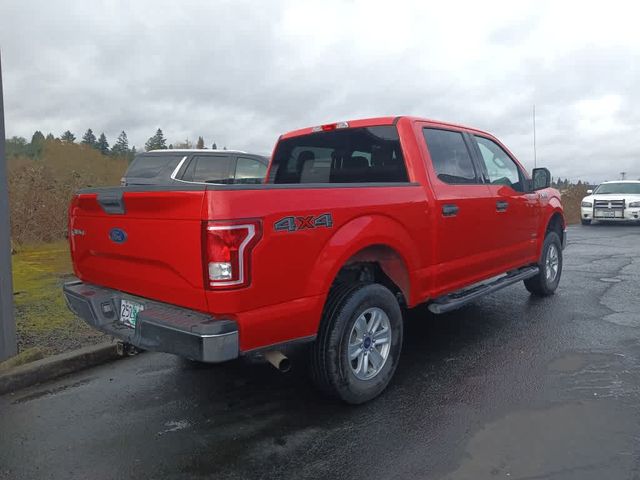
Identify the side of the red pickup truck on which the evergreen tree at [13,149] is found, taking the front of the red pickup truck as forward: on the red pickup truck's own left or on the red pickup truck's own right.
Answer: on the red pickup truck's own left

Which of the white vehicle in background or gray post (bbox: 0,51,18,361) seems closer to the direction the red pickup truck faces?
the white vehicle in background

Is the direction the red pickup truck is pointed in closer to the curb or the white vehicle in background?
the white vehicle in background

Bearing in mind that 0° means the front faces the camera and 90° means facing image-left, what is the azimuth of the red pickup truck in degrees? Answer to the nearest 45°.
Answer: approximately 225°

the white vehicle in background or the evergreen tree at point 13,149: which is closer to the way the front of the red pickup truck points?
the white vehicle in background

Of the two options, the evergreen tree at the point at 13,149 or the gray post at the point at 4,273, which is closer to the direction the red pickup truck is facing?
the evergreen tree

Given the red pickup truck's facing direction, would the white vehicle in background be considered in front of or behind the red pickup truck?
in front

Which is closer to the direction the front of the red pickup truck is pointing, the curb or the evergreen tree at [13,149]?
the evergreen tree

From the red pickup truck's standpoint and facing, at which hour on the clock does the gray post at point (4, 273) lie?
The gray post is roughly at 8 o'clock from the red pickup truck.
